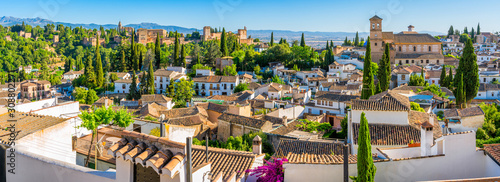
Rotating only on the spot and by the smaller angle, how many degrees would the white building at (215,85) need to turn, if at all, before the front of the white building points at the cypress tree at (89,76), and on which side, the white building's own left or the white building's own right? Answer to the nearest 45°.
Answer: approximately 135° to the white building's own right

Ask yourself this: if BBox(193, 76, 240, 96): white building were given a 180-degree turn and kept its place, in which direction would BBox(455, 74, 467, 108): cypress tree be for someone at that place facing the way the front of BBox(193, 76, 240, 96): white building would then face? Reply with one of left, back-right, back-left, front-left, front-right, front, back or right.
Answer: back-right

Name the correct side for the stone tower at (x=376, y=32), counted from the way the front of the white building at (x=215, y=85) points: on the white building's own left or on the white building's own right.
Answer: on the white building's own left

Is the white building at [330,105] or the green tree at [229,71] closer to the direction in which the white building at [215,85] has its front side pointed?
the white building

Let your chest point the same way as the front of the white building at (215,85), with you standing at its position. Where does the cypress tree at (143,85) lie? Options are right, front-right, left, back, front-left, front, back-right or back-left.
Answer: right

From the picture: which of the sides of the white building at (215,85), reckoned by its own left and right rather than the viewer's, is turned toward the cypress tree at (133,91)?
right

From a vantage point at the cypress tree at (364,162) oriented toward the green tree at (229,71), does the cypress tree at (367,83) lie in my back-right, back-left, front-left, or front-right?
front-right

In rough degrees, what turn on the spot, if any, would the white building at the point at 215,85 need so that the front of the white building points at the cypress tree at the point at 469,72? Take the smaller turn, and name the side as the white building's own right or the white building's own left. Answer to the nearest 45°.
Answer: approximately 45° to the white building's own left

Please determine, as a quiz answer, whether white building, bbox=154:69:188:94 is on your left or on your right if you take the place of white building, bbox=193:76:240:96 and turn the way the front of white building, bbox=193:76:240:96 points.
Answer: on your right

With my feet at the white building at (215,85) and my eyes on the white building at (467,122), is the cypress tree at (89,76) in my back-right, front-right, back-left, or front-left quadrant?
back-right

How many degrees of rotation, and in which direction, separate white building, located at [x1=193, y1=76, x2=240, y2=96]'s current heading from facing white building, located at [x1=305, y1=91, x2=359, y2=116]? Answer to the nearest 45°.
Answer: approximately 45° to its left

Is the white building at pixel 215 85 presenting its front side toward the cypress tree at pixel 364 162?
yes

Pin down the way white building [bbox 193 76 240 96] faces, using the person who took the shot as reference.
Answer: facing the viewer

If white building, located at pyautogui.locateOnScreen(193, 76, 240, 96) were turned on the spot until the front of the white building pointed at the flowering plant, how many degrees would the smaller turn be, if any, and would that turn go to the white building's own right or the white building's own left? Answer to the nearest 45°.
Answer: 0° — it already faces it
